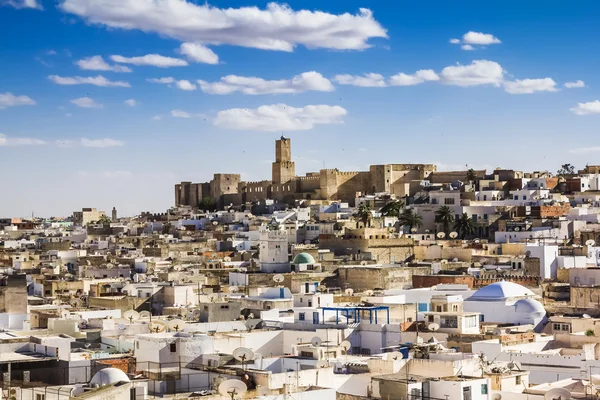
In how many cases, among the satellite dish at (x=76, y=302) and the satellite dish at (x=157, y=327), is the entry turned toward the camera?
2

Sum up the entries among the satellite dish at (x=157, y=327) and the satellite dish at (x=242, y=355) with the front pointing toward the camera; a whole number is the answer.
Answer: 2

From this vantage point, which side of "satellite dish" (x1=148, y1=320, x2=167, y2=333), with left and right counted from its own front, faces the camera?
front

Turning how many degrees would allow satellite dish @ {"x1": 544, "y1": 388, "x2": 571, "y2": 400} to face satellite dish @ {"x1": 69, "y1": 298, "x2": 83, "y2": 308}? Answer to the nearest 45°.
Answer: approximately 135° to its right

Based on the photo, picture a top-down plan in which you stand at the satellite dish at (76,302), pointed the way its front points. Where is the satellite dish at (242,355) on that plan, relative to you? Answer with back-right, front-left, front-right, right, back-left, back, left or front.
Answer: front

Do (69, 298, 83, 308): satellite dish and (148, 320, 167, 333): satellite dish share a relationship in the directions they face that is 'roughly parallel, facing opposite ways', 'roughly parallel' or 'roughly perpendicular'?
roughly parallel

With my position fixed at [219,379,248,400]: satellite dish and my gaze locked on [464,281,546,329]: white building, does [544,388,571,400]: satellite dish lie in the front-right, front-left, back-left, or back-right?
front-right

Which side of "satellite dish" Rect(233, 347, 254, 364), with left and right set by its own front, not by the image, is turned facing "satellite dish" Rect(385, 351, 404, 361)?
left

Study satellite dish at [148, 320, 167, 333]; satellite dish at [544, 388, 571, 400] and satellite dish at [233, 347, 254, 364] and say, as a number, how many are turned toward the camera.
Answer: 3

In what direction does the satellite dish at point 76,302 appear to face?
toward the camera

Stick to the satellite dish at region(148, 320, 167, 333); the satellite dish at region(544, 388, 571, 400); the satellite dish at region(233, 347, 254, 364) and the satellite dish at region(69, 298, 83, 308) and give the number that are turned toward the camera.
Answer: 4

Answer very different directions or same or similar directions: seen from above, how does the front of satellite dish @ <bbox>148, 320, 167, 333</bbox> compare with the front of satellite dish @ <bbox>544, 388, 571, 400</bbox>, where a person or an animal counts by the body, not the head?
same or similar directions

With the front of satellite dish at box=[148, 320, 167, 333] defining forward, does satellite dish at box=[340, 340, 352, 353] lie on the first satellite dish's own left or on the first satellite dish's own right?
on the first satellite dish's own left

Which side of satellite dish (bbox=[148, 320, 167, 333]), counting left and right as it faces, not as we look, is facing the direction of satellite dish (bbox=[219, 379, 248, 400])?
front

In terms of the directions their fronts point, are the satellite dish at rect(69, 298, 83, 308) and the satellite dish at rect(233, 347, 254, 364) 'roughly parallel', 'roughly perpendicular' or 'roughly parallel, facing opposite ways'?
roughly parallel
